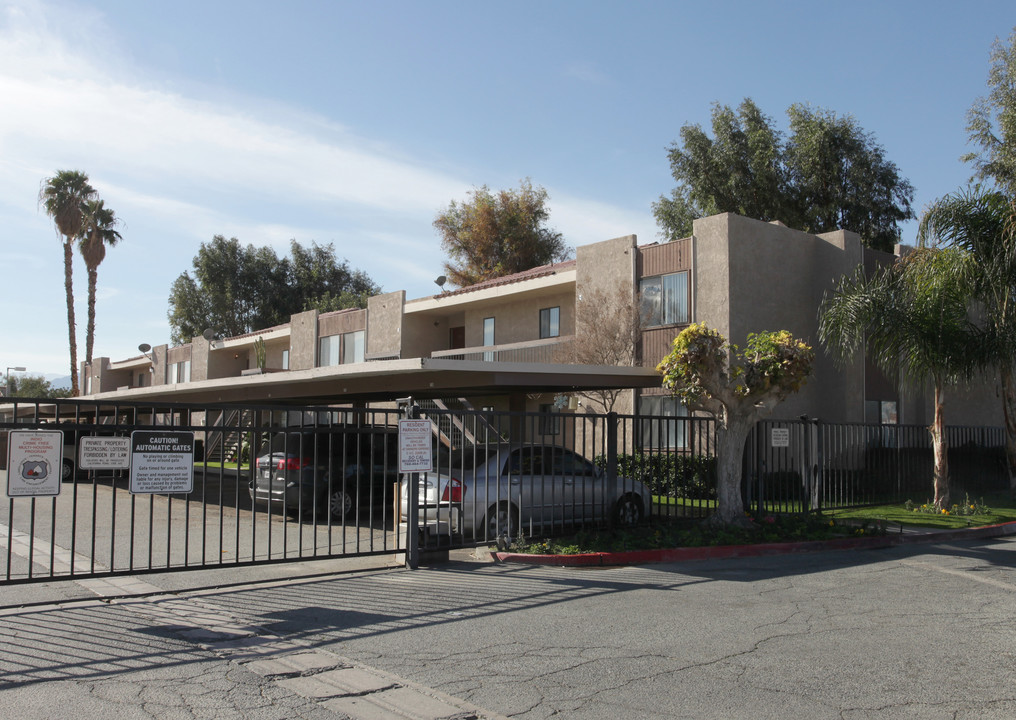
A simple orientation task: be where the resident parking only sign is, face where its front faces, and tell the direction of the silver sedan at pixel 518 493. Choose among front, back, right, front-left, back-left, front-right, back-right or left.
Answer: back-left

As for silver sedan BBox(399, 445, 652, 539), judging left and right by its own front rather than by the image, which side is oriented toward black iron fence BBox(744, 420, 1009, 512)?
front

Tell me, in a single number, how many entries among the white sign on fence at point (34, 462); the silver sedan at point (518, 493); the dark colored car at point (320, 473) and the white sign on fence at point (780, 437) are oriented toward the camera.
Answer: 2

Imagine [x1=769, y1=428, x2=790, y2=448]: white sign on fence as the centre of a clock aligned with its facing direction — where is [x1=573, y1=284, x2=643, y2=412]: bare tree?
The bare tree is roughly at 5 o'clock from the white sign on fence.

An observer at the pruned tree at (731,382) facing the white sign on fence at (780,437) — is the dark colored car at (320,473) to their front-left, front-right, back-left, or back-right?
back-left

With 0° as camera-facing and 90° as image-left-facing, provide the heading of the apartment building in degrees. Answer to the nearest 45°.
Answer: approximately 45°

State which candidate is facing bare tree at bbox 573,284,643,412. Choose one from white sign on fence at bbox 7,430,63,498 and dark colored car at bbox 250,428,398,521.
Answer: the dark colored car

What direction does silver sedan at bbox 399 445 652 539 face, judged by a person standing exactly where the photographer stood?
facing away from the viewer and to the right of the viewer

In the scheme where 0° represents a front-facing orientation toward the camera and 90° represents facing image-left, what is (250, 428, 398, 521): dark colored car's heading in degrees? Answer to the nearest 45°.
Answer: approximately 225°

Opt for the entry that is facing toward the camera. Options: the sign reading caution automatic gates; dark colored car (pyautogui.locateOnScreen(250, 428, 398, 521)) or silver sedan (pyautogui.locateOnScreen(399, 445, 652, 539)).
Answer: the sign reading caution automatic gates

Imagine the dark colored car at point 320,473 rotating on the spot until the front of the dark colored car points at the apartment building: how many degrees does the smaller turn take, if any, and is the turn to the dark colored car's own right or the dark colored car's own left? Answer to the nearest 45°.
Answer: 0° — it already faces it

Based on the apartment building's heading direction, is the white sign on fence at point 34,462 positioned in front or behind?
in front
